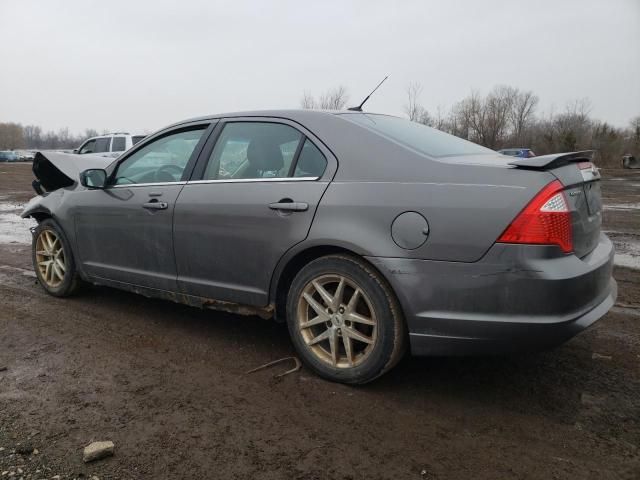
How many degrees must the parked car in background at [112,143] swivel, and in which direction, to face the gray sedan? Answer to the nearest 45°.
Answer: approximately 90° to its left

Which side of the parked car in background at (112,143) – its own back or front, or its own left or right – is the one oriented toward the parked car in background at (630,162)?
back

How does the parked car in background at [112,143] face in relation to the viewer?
to the viewer's left

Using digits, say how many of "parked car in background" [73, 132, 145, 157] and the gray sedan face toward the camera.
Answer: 0

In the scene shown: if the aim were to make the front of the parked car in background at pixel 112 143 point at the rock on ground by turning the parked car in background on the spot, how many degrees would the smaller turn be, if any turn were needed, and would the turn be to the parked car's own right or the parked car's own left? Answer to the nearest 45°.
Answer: approximately 90° to the parked car's own left

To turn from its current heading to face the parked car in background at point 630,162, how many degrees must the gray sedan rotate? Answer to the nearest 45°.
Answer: approximately 90° to its right

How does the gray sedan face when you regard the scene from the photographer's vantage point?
facing away from the viewer and to the left of the viewer
